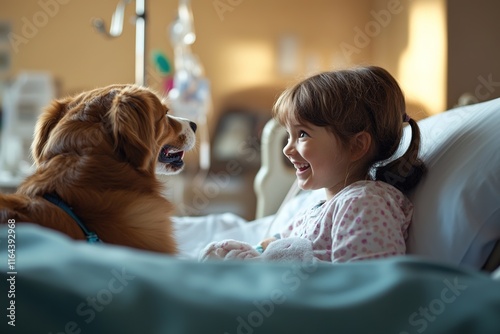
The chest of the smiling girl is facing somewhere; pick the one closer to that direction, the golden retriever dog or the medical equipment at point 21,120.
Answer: the golden retriever dog

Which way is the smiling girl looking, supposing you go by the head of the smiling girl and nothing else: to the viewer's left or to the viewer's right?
to the viewer's left

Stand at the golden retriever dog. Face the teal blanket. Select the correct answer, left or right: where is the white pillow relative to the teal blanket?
left

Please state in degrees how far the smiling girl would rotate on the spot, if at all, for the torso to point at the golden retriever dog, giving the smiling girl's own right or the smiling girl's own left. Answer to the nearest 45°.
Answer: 0° — they already face it

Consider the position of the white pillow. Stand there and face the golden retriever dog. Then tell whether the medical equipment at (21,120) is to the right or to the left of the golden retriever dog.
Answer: right

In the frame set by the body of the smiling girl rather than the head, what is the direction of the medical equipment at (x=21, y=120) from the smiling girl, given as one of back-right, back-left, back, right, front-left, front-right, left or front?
front-right

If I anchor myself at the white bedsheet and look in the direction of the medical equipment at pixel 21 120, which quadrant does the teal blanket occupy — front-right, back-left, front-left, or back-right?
back-left

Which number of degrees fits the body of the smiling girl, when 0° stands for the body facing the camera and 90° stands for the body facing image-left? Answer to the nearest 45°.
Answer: approximately 90°
